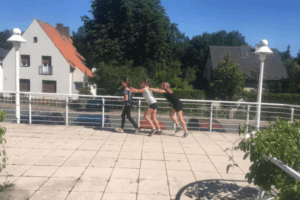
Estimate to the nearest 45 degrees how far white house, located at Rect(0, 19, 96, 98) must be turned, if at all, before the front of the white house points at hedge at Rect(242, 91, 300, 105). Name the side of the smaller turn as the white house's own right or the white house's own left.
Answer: approximately 45° to the white house's own left

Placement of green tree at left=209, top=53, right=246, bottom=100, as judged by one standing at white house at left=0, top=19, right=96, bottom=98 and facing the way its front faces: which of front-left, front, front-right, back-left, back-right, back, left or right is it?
front-left

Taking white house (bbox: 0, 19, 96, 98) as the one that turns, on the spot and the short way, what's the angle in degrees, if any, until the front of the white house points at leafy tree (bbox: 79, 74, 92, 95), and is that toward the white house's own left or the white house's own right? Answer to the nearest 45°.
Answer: approximately 45° to the white house's own left

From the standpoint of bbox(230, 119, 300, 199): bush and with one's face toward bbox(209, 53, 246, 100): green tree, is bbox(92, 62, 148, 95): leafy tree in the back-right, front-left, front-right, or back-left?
front-left

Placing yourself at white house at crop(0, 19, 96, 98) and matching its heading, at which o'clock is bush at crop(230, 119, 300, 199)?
The bush is roughly at 12 o'clock from the white house.

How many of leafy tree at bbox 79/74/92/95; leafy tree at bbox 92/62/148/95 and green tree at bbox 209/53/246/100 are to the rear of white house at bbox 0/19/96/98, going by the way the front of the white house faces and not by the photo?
0

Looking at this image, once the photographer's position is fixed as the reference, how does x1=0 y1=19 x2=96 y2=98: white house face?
facing the viewer

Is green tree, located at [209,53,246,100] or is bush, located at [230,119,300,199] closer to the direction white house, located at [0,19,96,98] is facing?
the bush
